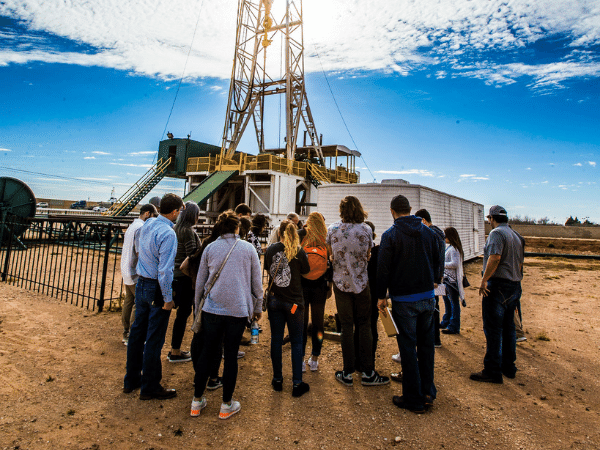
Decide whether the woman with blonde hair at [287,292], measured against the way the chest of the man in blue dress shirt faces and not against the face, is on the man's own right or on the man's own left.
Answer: on the man's own right

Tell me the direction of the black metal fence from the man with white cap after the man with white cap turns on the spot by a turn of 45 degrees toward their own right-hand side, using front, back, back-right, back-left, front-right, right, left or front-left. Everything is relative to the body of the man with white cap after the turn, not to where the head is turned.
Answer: left

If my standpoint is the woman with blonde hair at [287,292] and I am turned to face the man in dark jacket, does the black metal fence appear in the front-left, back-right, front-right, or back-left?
back-left

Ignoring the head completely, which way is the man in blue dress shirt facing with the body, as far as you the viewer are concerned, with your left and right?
facing away from the viewer and to the right of the viewer

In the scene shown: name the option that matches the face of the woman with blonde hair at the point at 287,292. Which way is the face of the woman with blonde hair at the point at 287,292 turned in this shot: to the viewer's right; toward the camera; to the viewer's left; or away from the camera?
away from the camera

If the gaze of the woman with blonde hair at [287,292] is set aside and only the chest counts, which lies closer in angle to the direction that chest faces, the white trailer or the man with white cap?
the white trailer

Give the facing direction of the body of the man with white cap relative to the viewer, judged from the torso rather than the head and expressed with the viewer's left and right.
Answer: facing away from the viewer and to the left of the viewer

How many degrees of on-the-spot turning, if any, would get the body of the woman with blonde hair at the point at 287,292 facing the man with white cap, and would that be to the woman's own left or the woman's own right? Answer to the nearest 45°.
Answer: approximately 90° to the woman's own right

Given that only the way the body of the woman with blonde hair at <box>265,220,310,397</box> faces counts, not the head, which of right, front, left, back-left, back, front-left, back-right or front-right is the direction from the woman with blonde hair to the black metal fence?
front-left

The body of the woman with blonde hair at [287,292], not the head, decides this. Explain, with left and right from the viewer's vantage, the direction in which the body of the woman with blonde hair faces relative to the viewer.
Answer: facing away from the viewer

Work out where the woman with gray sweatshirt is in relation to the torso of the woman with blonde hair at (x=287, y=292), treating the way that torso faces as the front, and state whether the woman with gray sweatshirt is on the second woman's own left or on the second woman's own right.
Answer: on the second woman's own left

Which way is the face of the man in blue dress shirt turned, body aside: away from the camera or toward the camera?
away from the camera

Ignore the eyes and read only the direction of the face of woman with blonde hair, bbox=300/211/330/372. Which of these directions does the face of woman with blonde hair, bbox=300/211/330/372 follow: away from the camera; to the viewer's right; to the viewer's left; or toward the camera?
away from the camera
